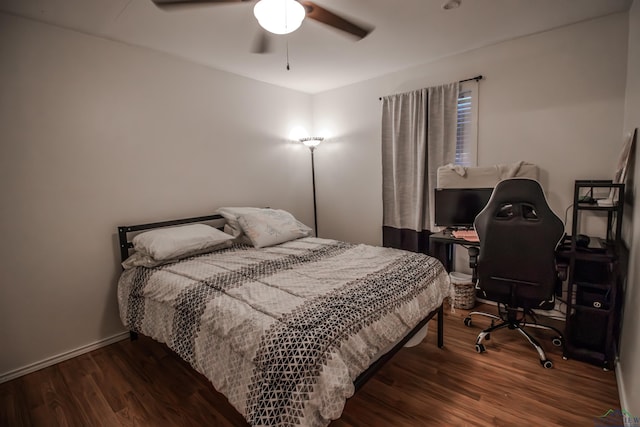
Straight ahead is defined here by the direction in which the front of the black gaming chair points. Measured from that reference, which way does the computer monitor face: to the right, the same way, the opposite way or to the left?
the opposite way

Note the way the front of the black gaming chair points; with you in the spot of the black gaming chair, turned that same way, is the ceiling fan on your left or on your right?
on your left

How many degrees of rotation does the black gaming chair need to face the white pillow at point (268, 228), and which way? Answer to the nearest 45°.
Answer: approximately 90° to its left

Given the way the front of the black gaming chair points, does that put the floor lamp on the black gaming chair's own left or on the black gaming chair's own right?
on the black gaming chair's own left

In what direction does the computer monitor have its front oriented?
toward the camera

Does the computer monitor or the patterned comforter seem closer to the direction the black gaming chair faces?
the computer monitor

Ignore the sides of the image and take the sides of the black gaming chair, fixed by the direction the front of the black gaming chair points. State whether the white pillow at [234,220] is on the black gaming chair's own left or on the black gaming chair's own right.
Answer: on the black gaming chair's own left

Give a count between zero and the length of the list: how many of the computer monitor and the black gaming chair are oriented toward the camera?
1

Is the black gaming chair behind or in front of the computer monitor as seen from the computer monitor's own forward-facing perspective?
in front

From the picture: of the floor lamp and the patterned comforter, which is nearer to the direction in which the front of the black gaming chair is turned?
the floor lamp

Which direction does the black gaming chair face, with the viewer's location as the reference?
facing away from the viewer

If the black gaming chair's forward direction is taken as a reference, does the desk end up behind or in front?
in front

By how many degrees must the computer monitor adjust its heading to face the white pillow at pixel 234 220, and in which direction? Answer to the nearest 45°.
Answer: approximately 90° to its right

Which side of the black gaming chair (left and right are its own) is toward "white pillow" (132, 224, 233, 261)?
left
